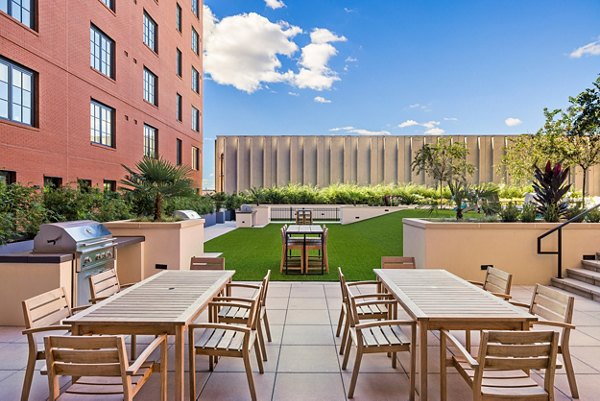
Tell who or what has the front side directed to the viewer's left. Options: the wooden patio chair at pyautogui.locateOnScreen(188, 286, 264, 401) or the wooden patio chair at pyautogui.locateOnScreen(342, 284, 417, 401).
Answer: the wooden patio chair at pyautogui.locateOnScreen(188, 286, 264, 401)

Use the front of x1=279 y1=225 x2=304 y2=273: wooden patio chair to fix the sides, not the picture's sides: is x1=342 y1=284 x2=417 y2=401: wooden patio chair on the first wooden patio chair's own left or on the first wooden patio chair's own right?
on the first wooden patio chair's own right

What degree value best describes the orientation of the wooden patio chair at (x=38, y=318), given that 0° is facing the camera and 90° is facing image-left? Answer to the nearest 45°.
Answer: approximately 315°

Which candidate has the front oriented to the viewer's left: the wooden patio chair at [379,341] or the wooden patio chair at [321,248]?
the wooden patio chair at [321,248]

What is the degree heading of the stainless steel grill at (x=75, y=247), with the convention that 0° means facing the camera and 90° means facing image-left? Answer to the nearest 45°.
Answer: approximately 315°

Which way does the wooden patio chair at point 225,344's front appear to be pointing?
to the viewer's left

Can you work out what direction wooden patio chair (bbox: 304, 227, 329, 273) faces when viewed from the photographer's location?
facing to the left of the viewer

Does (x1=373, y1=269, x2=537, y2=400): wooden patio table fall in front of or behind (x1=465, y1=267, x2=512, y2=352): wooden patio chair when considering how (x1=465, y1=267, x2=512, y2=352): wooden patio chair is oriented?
in front

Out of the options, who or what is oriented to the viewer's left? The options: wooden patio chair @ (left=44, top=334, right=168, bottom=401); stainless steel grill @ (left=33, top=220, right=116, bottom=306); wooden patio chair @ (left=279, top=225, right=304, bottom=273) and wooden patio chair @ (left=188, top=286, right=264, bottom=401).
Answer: wooden patio chair @ (left=188, top=286, right=264, bottom=401)

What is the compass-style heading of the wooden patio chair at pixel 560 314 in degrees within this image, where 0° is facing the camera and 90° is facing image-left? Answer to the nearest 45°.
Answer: approximately 45°

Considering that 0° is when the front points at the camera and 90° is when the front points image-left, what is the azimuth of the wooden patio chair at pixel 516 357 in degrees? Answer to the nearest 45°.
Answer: approximately 135°

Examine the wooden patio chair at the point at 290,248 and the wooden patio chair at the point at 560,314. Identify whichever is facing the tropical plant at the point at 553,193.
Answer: the wooden patio chair at the point at 290,248

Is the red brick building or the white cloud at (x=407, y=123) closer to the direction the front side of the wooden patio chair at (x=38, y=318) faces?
the white cloud

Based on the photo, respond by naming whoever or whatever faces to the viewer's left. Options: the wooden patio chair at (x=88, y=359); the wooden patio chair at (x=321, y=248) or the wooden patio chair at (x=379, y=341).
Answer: the wooden patio chair at (x=321, y=248)

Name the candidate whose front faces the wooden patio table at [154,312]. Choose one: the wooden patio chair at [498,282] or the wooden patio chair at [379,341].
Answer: the wooden patio chair at [498,282]

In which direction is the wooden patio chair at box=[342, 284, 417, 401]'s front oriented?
to the viewer's right

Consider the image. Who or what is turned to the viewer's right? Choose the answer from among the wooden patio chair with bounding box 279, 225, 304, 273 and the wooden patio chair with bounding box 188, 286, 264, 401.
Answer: the wooden patio chair with bounding box 279, 225, 304, 273

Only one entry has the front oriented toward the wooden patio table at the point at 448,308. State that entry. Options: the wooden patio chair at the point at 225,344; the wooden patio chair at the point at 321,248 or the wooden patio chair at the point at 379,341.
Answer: the wooden patio chair at the point at 379,341

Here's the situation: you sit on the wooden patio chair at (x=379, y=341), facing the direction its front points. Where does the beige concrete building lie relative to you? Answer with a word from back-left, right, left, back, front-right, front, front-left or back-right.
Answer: left

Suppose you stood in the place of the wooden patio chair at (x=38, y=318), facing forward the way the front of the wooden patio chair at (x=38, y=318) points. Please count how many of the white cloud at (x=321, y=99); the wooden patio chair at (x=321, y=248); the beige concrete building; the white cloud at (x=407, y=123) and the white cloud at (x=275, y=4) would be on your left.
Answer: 5
